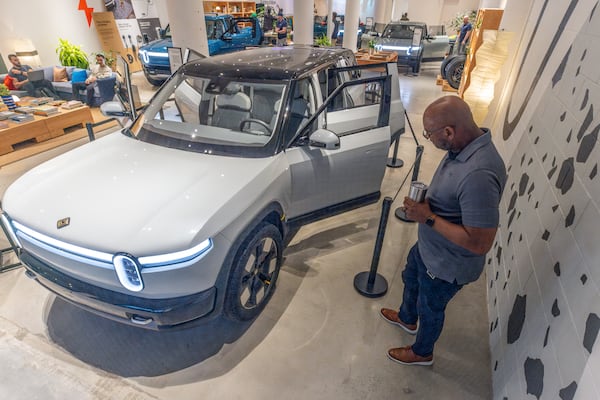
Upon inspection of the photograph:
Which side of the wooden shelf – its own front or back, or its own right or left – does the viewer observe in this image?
front

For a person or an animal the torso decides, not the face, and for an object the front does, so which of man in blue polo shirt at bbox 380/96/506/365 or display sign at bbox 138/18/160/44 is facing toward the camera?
the display sign

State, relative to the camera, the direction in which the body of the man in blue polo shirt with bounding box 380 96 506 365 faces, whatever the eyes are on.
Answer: to the viewer's left

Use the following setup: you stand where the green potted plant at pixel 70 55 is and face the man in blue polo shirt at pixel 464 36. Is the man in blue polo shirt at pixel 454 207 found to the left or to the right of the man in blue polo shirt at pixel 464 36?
right

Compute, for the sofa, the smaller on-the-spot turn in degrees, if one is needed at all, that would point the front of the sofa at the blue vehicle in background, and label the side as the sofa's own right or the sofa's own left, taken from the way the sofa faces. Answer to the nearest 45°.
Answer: approximately 90° to the sofa's own left

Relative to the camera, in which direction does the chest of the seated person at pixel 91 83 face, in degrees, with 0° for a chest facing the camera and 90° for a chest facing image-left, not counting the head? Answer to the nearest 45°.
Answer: approximately 45°

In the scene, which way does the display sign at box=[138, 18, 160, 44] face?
toward the camera

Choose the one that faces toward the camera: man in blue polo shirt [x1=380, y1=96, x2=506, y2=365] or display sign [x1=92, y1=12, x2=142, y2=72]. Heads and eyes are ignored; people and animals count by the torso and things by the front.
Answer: the display sign

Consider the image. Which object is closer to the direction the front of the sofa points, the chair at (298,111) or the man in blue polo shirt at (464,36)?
the chair

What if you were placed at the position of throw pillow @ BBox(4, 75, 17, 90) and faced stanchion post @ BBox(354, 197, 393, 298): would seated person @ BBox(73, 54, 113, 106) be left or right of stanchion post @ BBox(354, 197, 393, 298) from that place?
left

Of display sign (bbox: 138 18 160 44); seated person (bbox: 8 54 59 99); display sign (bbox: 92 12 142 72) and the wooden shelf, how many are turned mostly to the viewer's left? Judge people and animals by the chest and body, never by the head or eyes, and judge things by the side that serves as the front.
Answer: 0

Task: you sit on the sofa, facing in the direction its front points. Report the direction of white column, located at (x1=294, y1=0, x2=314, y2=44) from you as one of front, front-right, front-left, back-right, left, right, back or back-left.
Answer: left

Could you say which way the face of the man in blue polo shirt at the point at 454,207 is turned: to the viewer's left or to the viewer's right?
to the viewer's left
